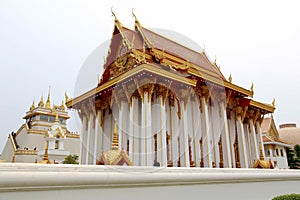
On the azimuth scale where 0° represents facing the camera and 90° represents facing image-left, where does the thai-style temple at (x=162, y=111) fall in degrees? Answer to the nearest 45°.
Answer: approximately 45°

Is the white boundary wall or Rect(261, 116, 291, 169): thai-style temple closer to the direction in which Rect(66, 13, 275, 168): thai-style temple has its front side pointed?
the white boundary wall

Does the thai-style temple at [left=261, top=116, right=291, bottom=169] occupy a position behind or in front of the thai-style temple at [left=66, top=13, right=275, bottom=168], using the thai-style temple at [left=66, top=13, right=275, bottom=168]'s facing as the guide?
behind

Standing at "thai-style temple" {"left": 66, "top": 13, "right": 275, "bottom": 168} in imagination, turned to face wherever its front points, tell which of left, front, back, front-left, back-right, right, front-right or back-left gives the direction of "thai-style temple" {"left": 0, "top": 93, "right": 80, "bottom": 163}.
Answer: right
